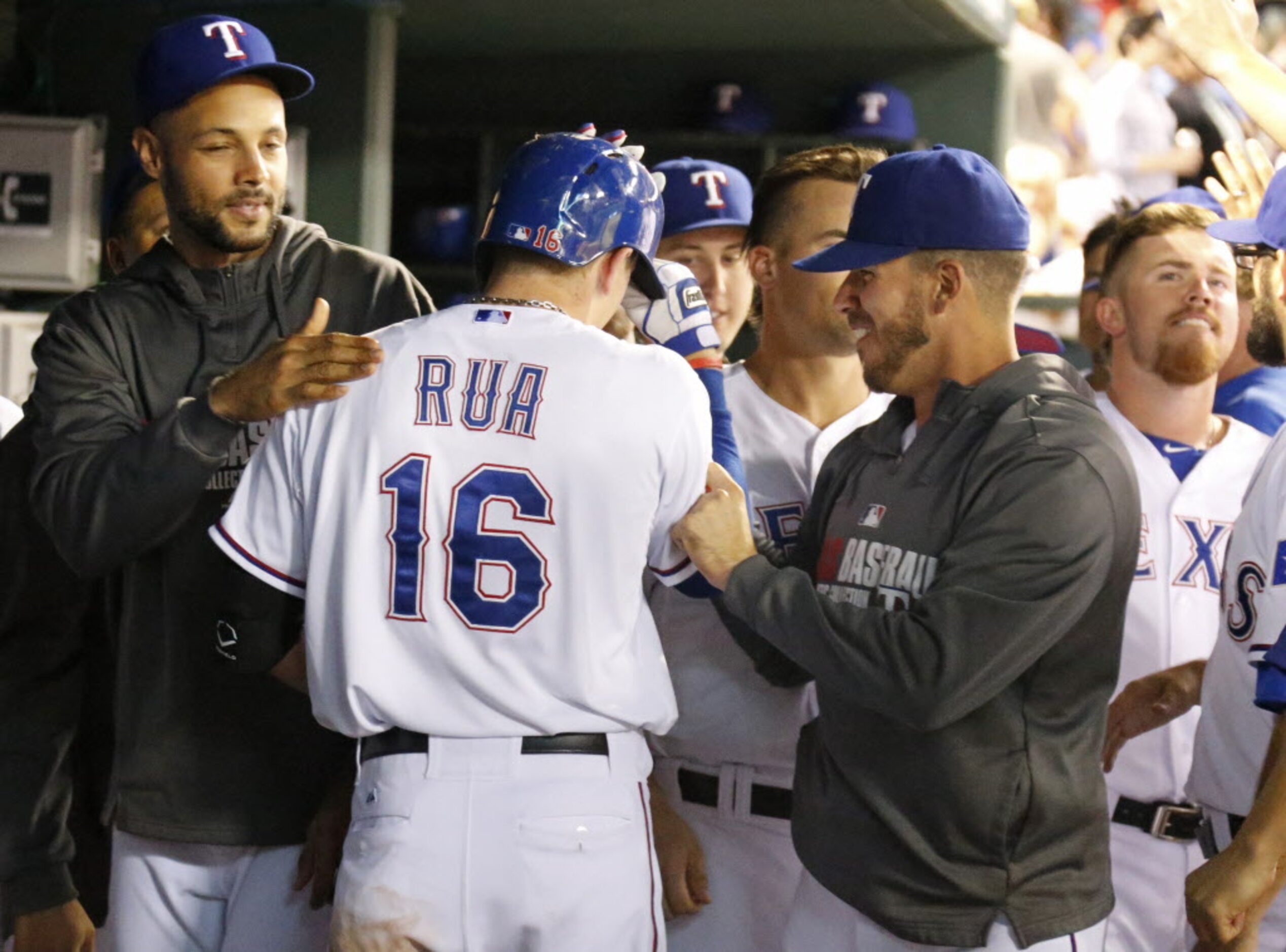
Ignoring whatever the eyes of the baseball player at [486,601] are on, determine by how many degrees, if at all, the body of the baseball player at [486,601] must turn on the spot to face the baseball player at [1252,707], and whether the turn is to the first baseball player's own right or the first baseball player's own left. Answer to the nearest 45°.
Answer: approximately 90° to the first baseball player's own right

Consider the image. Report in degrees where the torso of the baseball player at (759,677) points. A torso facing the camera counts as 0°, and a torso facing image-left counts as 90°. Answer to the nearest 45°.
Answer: approximately 315°

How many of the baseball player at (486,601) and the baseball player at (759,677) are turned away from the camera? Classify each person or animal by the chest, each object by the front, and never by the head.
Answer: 1

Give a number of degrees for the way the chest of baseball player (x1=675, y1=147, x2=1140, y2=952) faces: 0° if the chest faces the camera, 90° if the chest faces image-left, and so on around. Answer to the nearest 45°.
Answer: approximately 45°

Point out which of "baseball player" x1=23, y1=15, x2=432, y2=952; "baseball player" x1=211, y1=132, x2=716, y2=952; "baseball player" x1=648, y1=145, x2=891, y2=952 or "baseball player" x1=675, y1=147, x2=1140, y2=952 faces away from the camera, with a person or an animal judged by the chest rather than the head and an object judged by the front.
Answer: "baseball player" x1=211, y1=132, x2=716, y2=952

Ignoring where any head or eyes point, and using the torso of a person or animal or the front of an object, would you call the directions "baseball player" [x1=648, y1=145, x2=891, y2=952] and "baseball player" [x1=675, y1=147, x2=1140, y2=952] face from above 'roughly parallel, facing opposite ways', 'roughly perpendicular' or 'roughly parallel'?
roughly perpendicular

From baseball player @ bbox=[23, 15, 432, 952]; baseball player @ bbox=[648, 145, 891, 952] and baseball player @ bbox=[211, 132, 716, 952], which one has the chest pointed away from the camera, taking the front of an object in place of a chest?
baseball player @ bbox=[211, 132, 716, 952]

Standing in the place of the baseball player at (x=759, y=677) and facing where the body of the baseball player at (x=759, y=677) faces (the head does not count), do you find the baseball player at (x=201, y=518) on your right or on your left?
on your right

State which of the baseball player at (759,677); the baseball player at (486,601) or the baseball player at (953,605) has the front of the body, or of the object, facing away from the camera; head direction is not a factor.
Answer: the baseball player at (486,601)

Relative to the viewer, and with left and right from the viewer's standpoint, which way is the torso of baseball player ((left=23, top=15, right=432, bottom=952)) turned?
facing the viewer and to the right of the viewer

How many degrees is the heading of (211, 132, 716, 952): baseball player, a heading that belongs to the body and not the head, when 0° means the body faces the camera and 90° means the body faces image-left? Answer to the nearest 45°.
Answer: approximately 180°

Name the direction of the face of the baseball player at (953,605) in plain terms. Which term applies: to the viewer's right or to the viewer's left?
to the viewer's left
